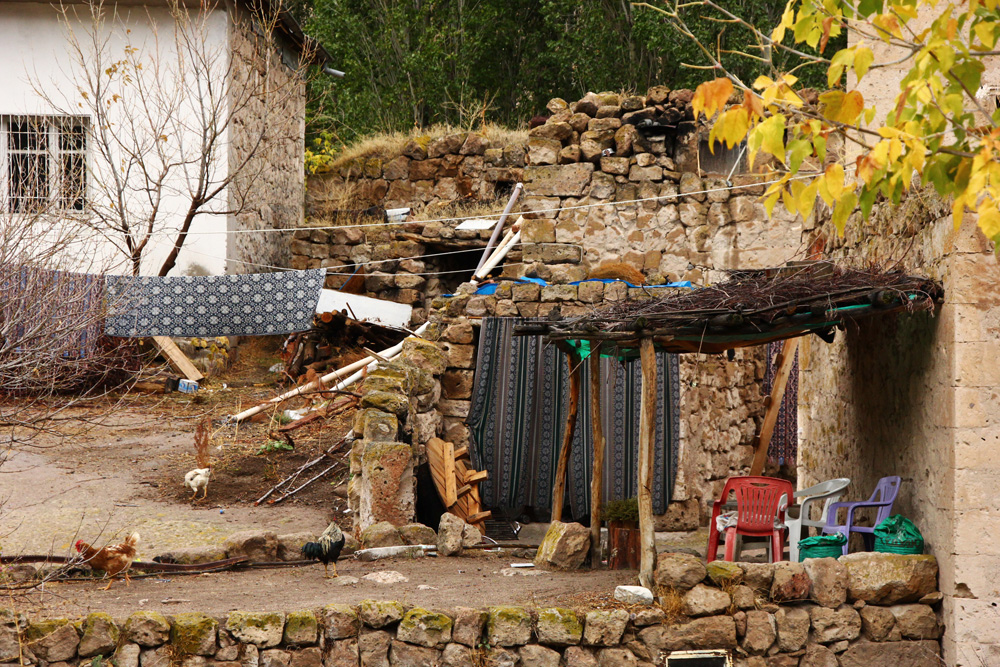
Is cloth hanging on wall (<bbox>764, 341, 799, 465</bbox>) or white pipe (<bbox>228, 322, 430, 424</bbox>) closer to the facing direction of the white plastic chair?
the white pipe

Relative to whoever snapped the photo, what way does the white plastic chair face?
facing to the left of the viewer

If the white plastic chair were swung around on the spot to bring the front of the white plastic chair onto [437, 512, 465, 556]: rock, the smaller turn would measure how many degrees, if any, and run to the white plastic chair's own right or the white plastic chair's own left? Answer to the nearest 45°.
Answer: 0° — it already faces it

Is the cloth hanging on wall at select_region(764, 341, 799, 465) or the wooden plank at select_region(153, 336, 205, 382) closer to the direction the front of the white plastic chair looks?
the wooden plank

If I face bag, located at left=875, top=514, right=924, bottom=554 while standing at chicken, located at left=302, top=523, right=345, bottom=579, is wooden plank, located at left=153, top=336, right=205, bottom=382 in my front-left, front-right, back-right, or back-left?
back-left

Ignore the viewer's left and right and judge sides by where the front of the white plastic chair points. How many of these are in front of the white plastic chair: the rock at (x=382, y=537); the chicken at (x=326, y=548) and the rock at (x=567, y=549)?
3

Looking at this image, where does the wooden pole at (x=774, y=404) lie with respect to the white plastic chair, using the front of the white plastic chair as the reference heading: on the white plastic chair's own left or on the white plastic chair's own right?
on the white plastic chair's own right

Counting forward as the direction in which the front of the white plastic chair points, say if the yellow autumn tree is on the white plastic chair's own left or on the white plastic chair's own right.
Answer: on the white plastic chair's own left

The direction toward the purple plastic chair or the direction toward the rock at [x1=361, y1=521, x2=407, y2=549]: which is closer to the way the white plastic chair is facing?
the rock
